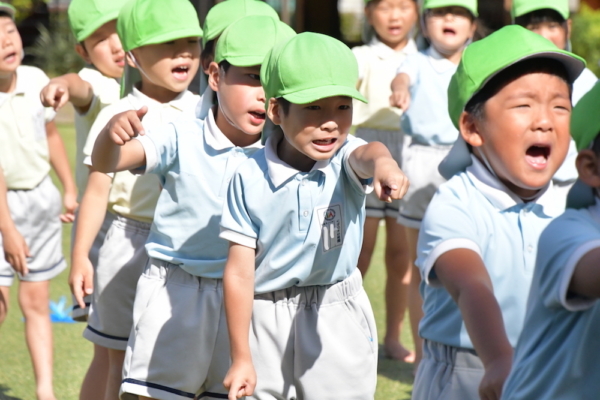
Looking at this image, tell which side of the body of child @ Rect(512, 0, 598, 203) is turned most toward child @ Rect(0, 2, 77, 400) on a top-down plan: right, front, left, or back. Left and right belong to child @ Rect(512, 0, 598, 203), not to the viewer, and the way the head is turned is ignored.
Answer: right

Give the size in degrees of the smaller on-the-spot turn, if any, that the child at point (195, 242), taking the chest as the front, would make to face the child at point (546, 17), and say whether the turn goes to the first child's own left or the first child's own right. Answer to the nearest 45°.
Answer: approximately 90° to the first child's own left

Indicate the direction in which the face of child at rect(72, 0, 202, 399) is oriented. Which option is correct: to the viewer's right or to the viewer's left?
to the viewer's right

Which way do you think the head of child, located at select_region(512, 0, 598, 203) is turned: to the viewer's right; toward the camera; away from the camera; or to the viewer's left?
toward the camera

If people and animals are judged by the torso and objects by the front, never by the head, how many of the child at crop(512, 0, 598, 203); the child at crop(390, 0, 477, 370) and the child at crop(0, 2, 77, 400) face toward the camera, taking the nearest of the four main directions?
3

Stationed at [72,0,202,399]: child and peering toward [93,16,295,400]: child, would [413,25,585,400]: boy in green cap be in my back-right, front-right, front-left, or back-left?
front-left

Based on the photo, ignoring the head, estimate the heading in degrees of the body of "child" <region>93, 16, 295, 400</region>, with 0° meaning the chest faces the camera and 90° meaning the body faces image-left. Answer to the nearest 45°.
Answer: approximately 315°

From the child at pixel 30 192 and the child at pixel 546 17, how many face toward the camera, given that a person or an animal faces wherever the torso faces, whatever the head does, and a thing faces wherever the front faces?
2

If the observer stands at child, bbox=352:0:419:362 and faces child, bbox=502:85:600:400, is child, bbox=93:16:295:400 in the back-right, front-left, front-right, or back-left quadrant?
front-right

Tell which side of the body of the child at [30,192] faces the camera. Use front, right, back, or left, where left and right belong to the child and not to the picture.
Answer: front

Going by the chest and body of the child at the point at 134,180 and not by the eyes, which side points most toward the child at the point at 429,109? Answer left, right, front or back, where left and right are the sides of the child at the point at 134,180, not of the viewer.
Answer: left
